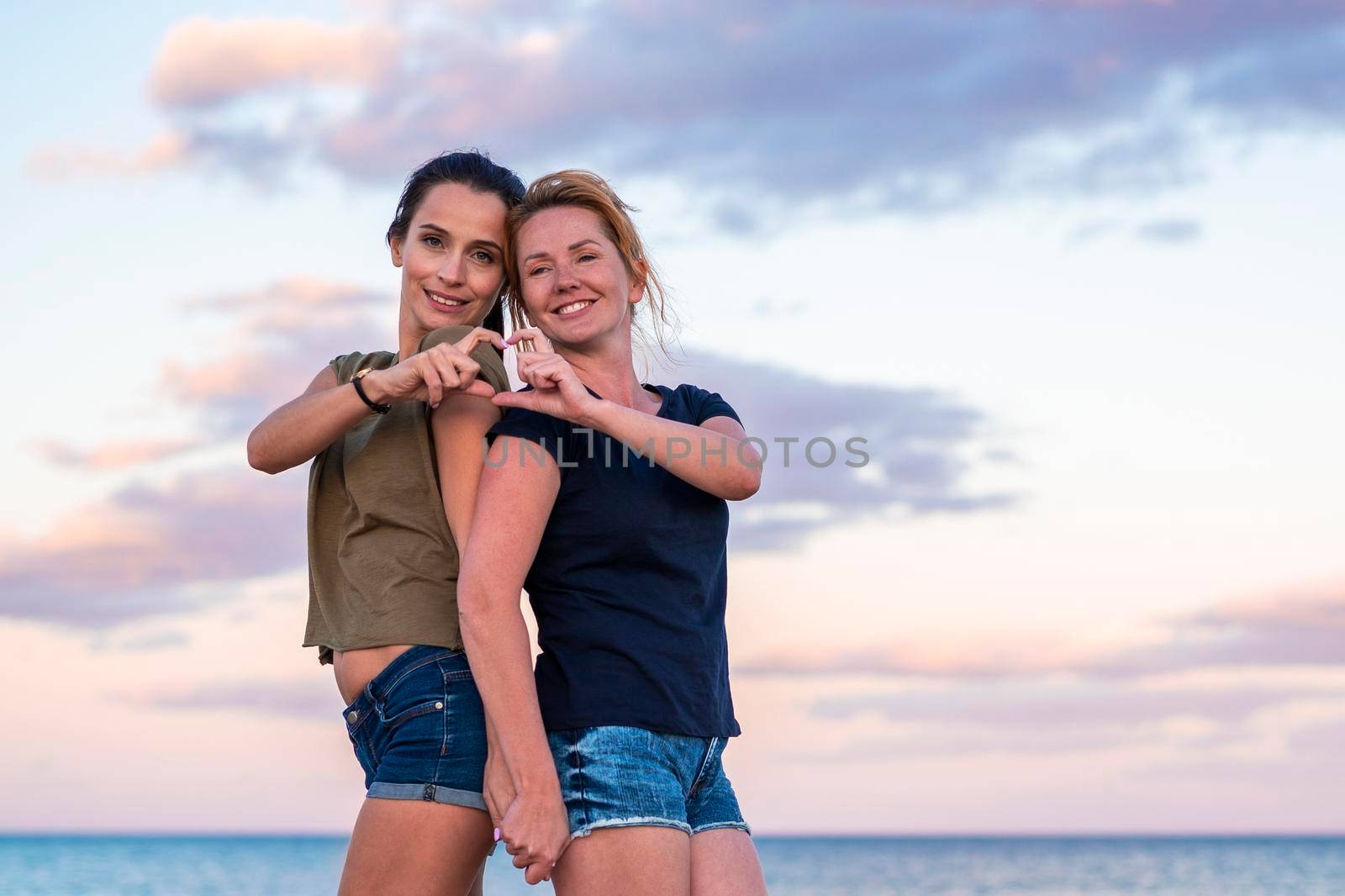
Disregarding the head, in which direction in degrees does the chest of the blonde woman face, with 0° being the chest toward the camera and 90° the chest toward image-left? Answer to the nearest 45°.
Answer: approximately 315°

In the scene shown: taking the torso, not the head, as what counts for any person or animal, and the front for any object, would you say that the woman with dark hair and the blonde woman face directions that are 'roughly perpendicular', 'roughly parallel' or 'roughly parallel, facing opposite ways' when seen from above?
roughly perpendicular
